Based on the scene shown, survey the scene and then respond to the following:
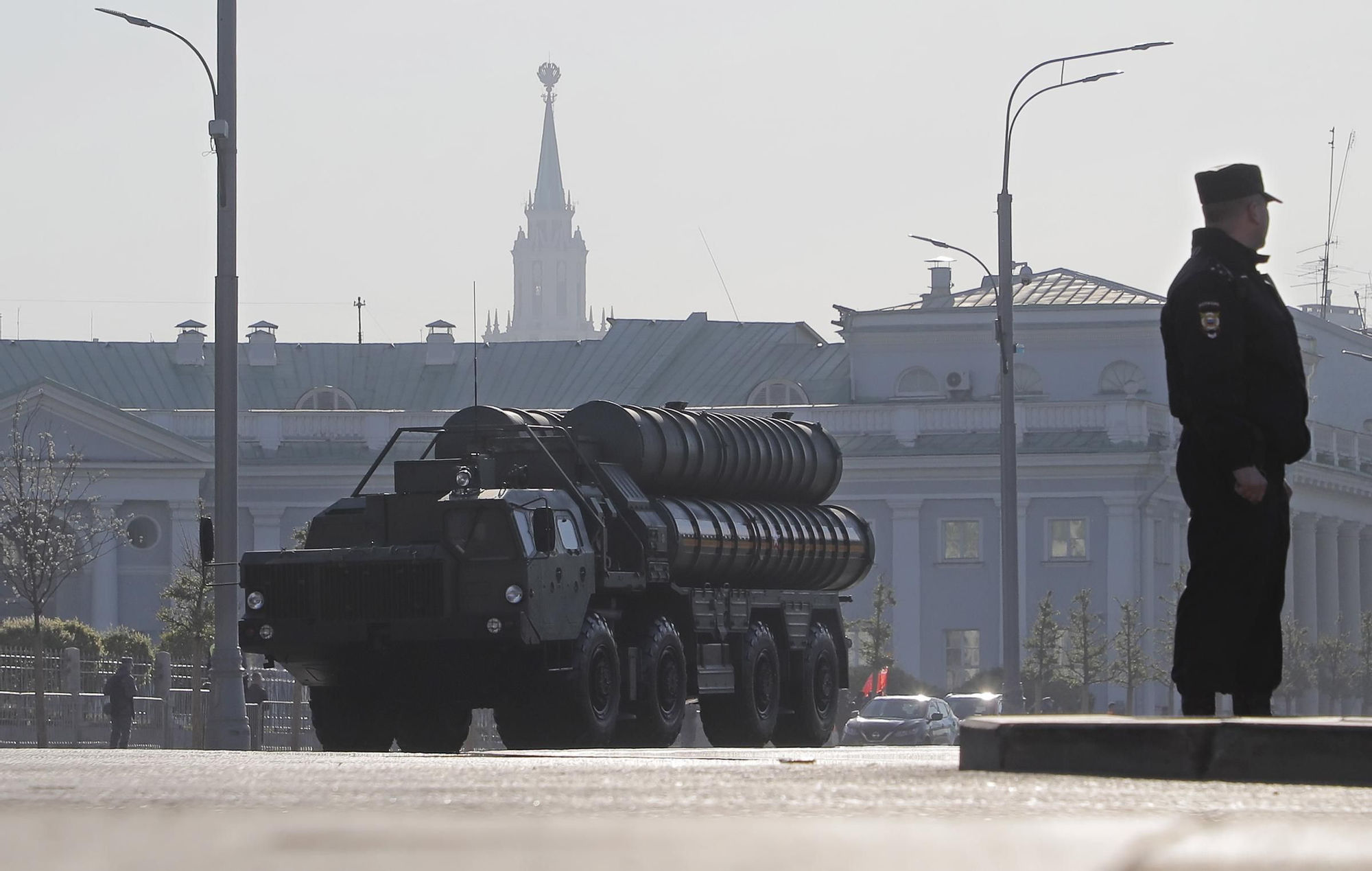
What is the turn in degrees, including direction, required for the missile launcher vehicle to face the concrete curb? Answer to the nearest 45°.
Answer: approximately 45° to its left

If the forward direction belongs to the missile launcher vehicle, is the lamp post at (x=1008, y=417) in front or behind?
behind

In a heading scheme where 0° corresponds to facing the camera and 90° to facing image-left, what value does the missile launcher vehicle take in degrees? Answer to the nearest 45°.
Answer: approximately 45°

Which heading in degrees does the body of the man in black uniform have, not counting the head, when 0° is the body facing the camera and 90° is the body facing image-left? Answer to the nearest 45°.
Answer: approximately 270°

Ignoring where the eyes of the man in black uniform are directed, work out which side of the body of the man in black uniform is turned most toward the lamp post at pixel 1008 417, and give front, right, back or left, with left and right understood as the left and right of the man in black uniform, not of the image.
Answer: left

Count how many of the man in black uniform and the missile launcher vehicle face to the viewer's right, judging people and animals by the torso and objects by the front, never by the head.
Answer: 1

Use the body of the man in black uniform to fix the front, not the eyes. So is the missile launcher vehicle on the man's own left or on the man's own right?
on the man's own left

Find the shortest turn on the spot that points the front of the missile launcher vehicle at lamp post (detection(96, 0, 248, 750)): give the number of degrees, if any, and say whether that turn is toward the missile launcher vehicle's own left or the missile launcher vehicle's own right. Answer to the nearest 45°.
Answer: approximately 90° to the missile launcher vehicle's own right

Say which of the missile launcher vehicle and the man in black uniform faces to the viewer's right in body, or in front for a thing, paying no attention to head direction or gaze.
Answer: the man in black uniform
